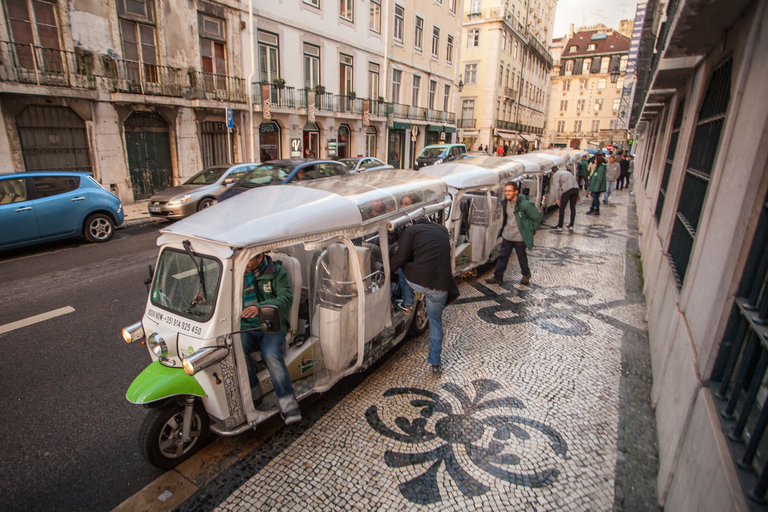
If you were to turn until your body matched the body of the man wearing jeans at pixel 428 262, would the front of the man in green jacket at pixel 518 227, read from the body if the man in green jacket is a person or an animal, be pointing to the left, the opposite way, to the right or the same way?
to the left

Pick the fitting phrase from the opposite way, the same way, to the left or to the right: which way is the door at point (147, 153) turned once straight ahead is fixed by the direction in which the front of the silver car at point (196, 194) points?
to the left

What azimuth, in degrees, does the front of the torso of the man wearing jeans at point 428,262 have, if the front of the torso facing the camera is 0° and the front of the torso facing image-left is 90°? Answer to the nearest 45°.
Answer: approximately 135°

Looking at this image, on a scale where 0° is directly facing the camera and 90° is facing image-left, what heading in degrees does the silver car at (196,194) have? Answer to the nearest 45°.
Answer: approximately 45°

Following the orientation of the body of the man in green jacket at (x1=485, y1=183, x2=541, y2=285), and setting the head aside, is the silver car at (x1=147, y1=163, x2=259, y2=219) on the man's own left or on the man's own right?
on the man's own right

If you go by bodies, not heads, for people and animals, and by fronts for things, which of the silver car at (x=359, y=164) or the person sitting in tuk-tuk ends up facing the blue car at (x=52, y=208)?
the silver car

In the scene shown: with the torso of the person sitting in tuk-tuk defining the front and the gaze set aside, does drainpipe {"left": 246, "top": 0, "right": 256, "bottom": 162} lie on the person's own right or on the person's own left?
on the person's own right

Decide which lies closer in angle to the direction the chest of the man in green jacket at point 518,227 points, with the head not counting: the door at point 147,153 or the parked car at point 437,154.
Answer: the door

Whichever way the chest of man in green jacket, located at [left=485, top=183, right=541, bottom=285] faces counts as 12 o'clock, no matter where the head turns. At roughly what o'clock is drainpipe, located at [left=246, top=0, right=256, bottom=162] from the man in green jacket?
The drainpipe is roughly at 3 o'clock from the man in green jacket.
